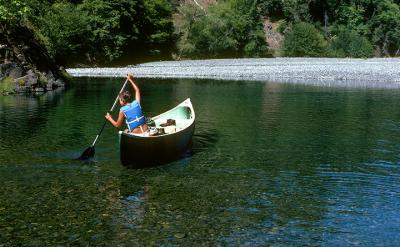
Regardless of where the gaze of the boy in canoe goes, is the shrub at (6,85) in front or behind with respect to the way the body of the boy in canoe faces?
in front

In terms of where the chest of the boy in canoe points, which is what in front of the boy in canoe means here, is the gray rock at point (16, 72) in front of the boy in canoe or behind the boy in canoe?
in front

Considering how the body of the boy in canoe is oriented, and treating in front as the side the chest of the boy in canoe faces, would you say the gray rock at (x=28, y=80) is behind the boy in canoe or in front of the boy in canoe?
in front
